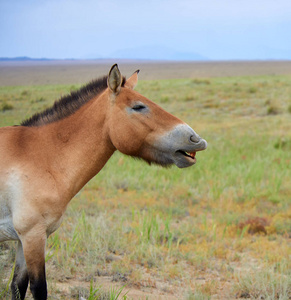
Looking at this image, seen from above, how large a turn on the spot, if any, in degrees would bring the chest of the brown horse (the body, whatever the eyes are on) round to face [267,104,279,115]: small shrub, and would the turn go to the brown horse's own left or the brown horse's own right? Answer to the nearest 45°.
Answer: approximately 45° to the brown horse's own left

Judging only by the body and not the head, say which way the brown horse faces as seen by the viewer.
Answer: to the viewer's right

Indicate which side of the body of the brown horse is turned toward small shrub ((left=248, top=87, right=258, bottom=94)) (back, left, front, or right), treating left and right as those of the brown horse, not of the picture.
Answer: left

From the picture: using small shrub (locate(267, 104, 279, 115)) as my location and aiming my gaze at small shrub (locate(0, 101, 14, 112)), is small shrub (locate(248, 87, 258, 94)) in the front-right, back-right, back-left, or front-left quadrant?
back-right
